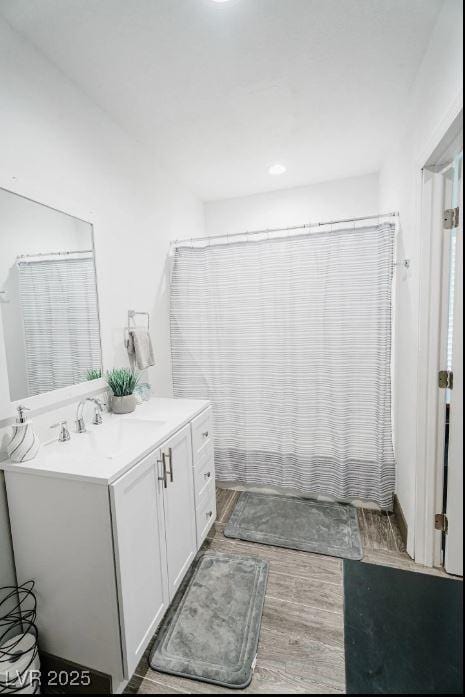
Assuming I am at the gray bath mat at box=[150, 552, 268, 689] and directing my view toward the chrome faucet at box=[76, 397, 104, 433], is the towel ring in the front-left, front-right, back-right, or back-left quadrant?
front-right

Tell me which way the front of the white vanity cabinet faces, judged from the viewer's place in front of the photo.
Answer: facing the viewer and to the right of the viewer

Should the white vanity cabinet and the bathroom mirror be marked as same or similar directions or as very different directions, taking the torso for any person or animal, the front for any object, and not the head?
same or similar directions

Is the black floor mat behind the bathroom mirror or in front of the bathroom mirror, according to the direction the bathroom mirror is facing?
in front

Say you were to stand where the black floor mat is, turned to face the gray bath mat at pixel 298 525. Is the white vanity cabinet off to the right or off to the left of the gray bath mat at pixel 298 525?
left

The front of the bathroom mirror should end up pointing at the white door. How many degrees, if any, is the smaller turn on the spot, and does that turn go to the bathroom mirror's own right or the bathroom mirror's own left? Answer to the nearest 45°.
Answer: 0° — it already faces it

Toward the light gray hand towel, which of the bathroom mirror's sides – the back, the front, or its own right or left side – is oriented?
left

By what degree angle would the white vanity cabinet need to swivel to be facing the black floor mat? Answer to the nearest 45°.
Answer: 0° — it already faces it

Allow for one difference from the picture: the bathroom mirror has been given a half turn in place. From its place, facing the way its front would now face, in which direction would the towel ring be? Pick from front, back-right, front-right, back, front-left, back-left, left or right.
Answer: right

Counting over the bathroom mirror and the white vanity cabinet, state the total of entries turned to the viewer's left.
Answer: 0
